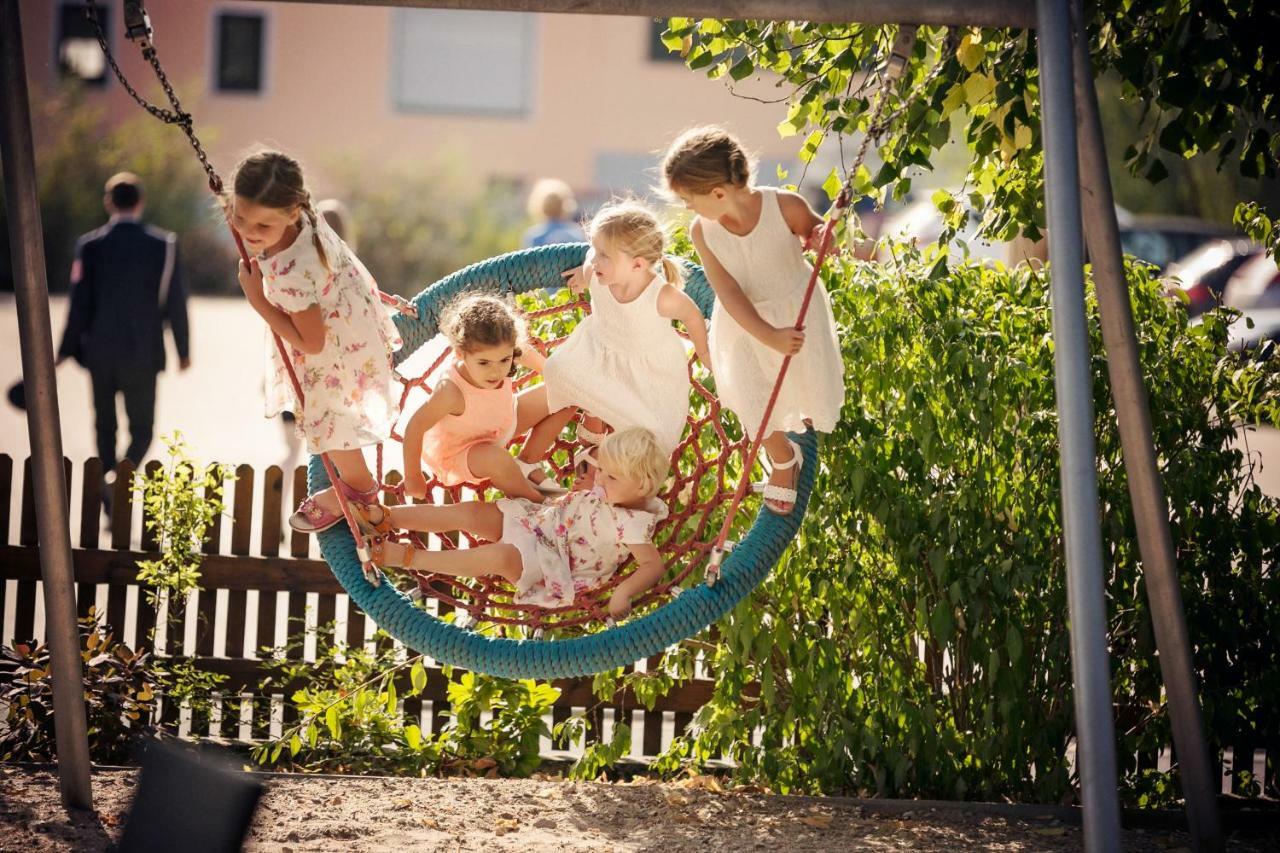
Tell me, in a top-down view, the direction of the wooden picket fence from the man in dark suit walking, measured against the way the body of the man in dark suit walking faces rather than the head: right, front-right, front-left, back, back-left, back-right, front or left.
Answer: back

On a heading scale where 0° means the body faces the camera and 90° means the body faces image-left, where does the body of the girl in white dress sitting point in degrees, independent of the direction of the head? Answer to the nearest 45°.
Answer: approximately 45°

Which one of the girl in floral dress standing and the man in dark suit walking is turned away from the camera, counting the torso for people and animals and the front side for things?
the man in dark suit walking

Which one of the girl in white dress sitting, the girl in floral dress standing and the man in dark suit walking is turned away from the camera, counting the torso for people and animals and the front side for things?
the man in dark suit walking

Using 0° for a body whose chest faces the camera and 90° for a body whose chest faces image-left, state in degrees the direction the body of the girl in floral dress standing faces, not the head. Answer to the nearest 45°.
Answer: approximately 45°

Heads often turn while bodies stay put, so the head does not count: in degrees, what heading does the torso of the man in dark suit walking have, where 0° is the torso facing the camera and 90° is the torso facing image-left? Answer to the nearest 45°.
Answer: approximately 180°

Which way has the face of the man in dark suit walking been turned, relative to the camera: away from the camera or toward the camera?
away from the camera

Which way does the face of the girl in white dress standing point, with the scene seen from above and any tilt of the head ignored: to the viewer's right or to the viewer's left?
to the viewer's left

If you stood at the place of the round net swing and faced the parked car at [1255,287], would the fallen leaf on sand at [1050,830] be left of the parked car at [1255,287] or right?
right

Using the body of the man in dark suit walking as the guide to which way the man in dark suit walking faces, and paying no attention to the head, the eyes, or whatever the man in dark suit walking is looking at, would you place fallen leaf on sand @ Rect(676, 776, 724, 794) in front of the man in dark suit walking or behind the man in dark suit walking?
behind

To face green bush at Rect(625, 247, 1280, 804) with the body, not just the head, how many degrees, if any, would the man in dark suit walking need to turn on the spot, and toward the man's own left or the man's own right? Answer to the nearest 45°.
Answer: approximately 135° to the man's own right

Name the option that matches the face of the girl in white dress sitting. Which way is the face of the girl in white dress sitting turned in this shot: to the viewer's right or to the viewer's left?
to the viewer's left

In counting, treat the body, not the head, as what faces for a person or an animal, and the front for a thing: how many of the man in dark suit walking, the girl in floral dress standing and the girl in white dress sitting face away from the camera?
1
